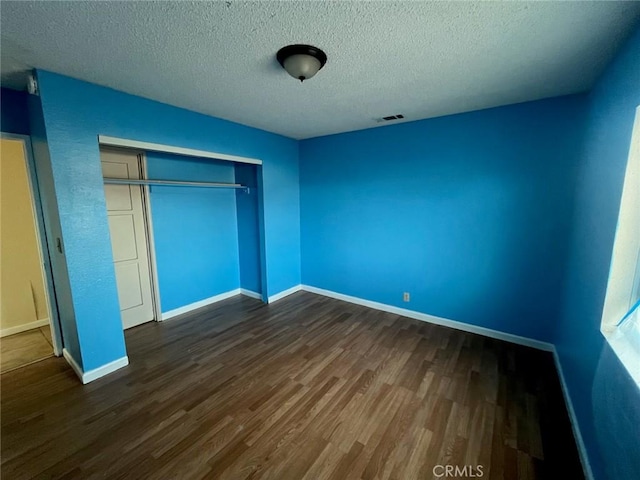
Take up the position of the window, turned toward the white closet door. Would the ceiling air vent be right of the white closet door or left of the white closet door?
right

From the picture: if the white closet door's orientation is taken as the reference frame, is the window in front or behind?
in front

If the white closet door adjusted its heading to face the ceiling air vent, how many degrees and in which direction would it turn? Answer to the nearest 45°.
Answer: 0° — it already faces it

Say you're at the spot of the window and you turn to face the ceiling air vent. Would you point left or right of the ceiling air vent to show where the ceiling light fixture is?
left

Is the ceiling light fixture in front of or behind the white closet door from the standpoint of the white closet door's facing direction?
in front

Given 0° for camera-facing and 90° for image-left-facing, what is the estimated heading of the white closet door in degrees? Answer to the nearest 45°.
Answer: approximately 315°
